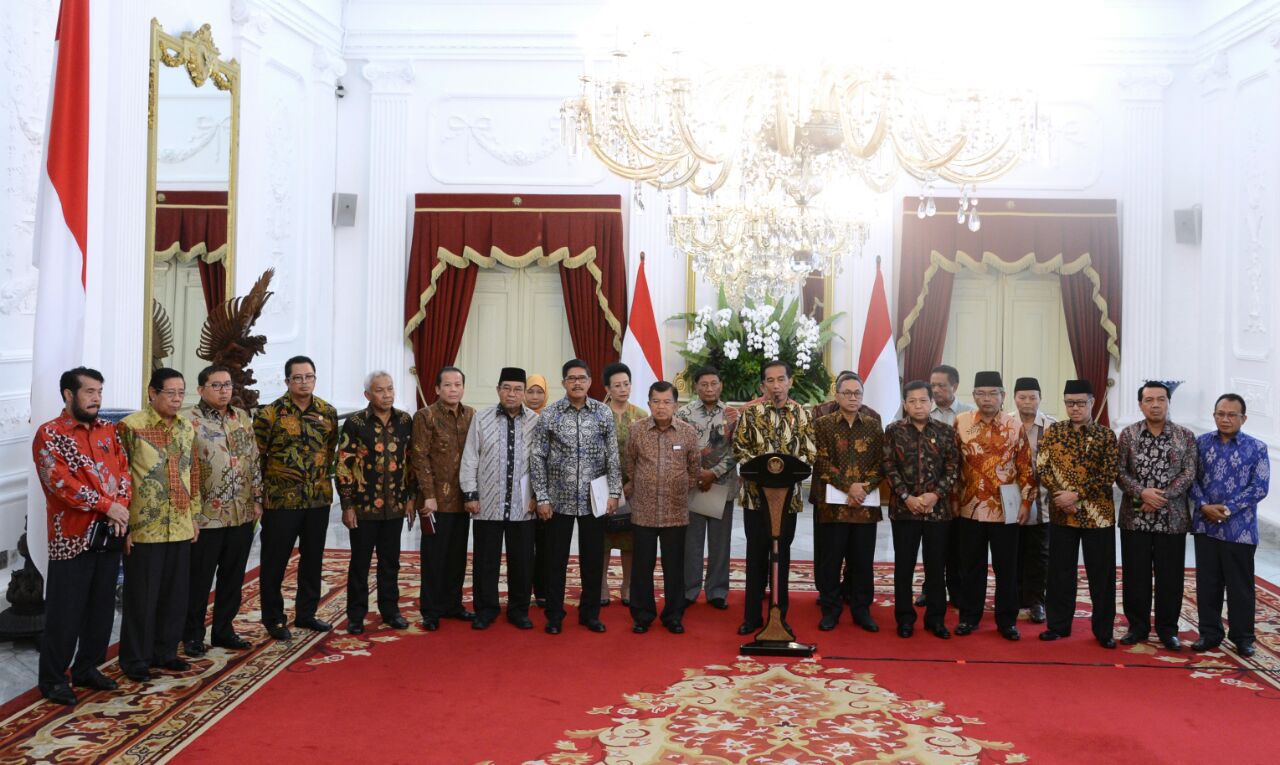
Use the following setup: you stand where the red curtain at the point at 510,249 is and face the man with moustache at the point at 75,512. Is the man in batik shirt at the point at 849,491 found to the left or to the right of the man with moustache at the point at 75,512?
left

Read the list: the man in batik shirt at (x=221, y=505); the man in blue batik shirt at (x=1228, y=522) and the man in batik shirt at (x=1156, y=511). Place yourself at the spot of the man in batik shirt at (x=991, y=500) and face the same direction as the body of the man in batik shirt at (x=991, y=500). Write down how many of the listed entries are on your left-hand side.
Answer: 2

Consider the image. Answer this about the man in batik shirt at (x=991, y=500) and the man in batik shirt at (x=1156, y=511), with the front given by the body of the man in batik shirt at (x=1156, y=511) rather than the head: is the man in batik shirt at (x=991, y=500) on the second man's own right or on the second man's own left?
on the second man's own right

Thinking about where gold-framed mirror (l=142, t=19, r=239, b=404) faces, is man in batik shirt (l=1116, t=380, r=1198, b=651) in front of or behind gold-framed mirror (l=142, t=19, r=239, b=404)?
in front

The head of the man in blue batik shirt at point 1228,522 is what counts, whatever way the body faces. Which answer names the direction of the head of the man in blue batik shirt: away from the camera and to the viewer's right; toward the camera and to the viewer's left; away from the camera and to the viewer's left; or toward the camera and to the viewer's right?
toward the camera and to the viewer's left

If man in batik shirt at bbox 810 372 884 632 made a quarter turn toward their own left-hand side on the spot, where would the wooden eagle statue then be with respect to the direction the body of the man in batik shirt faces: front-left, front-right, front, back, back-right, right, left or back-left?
back

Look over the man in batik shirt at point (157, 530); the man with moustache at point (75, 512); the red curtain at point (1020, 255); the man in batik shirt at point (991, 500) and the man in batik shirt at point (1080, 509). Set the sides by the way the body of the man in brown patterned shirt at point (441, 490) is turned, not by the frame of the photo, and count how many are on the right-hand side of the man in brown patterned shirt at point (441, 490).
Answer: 2

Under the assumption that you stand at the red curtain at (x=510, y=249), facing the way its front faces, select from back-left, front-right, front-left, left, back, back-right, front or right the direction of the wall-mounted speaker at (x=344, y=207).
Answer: right
